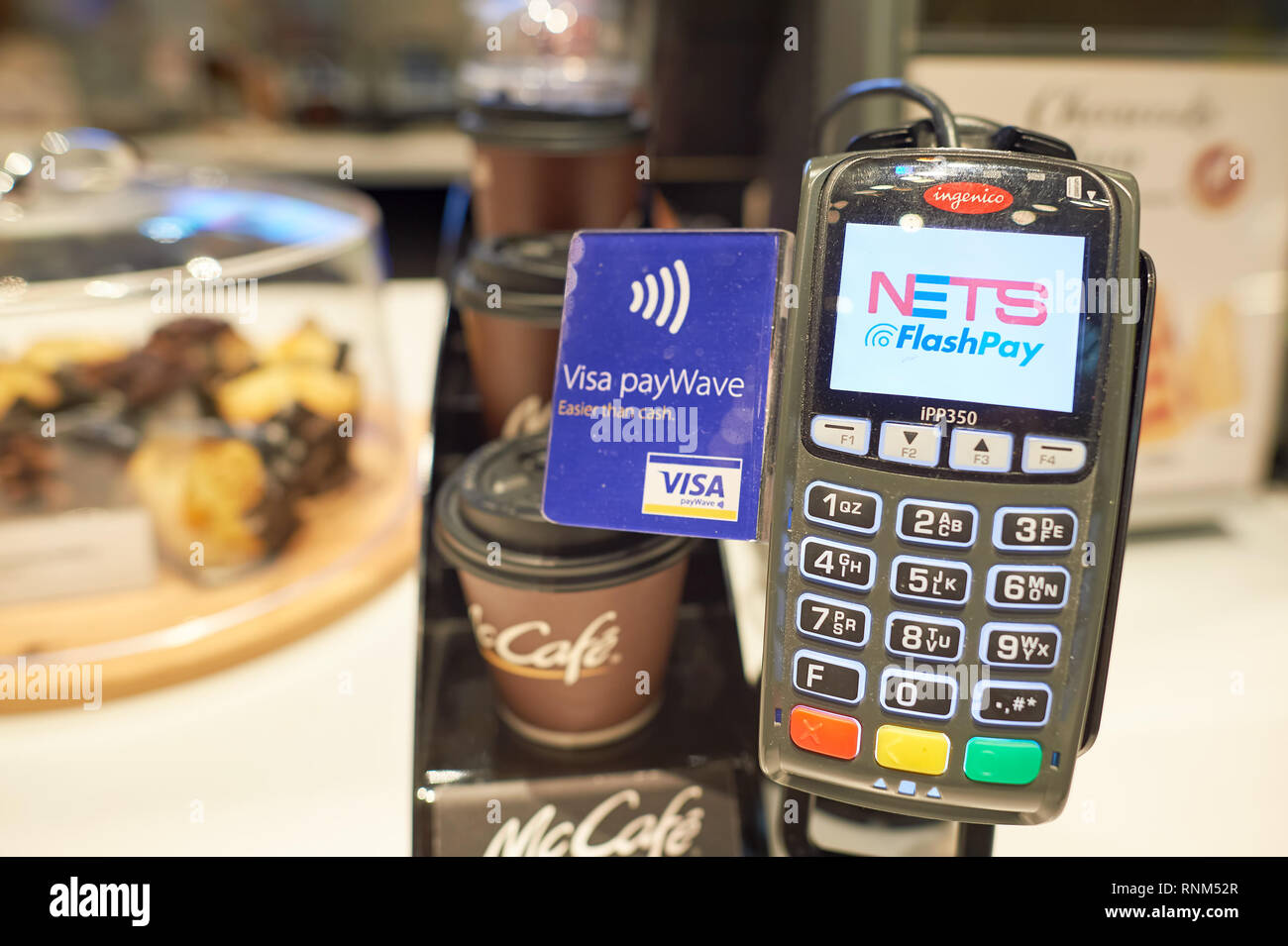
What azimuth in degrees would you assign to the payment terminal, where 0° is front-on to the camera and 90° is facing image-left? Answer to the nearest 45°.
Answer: approximately 0°

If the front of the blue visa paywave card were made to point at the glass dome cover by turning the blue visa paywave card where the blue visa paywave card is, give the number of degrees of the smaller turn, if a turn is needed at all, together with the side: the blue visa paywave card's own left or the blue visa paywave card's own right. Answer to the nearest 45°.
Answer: approximately 135° to the blue visa paywave card's own right
